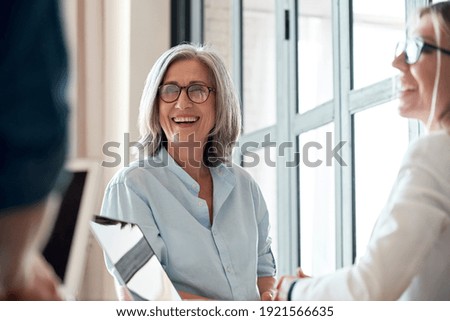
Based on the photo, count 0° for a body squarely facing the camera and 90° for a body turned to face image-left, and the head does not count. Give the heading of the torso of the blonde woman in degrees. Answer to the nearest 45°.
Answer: approximately 90°

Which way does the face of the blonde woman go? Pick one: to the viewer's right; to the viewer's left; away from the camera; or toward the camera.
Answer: to the viewer's left
